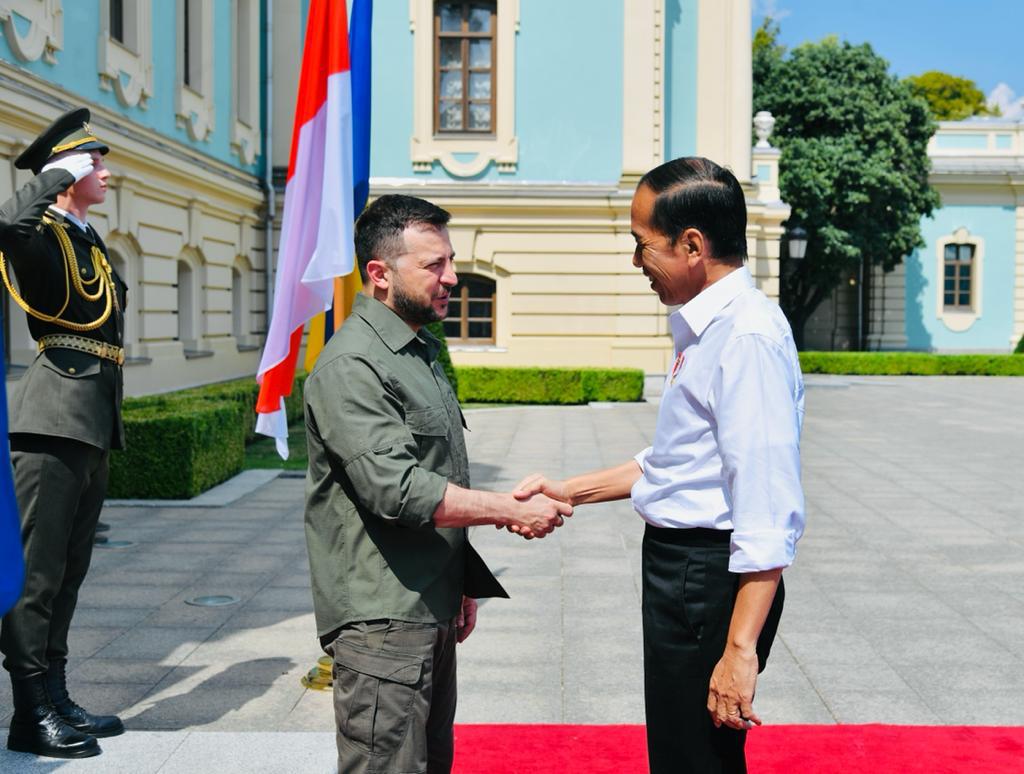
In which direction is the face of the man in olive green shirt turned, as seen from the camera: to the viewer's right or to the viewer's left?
to the viewer's right

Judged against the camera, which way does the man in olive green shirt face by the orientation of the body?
to the viewer's right

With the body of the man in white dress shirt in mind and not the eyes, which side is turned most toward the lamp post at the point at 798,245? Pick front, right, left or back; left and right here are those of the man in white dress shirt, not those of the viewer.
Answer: right

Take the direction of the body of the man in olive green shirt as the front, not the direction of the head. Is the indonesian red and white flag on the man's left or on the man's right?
on the man's left

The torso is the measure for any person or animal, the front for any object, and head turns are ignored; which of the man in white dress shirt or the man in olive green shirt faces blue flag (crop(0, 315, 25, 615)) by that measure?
the man in white dress shirt

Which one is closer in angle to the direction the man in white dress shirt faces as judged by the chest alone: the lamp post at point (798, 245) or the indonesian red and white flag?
the indonesian red and white flag

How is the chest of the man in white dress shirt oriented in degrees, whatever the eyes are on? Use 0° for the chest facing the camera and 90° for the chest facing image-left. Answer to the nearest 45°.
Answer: approximately 90°

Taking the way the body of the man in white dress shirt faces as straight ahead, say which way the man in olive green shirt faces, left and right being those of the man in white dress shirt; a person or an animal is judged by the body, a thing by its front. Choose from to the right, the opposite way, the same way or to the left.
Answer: the opposite way

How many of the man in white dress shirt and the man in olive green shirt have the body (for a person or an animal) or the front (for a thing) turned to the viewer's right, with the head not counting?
1

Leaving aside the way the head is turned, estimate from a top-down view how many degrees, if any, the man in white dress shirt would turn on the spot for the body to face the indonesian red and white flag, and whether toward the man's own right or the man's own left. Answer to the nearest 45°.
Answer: approximately 45° to the man's own right

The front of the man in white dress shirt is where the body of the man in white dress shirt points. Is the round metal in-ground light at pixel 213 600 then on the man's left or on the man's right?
on the man's right
